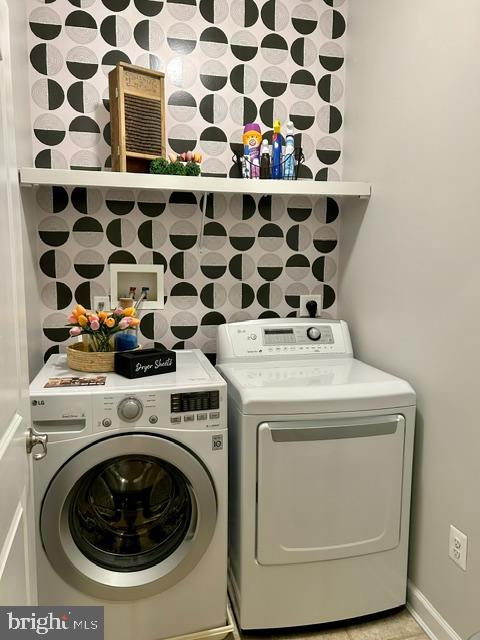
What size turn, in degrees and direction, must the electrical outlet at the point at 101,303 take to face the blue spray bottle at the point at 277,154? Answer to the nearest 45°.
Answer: approximately 90° to its left

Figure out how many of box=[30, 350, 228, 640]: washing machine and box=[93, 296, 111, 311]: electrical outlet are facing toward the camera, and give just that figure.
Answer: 2

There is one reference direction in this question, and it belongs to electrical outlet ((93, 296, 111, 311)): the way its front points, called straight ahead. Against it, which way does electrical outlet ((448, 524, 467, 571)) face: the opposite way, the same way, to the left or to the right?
to the right

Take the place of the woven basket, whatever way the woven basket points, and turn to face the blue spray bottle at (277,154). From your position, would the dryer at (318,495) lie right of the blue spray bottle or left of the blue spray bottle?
right

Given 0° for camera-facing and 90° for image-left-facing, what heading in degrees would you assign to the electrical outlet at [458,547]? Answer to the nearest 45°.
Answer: approximately 45°

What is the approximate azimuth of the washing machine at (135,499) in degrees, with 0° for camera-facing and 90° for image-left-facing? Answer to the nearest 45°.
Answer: approximately 0°

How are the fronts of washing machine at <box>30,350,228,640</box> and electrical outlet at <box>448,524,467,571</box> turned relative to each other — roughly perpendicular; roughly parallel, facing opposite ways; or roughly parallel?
roughly perpendicular
